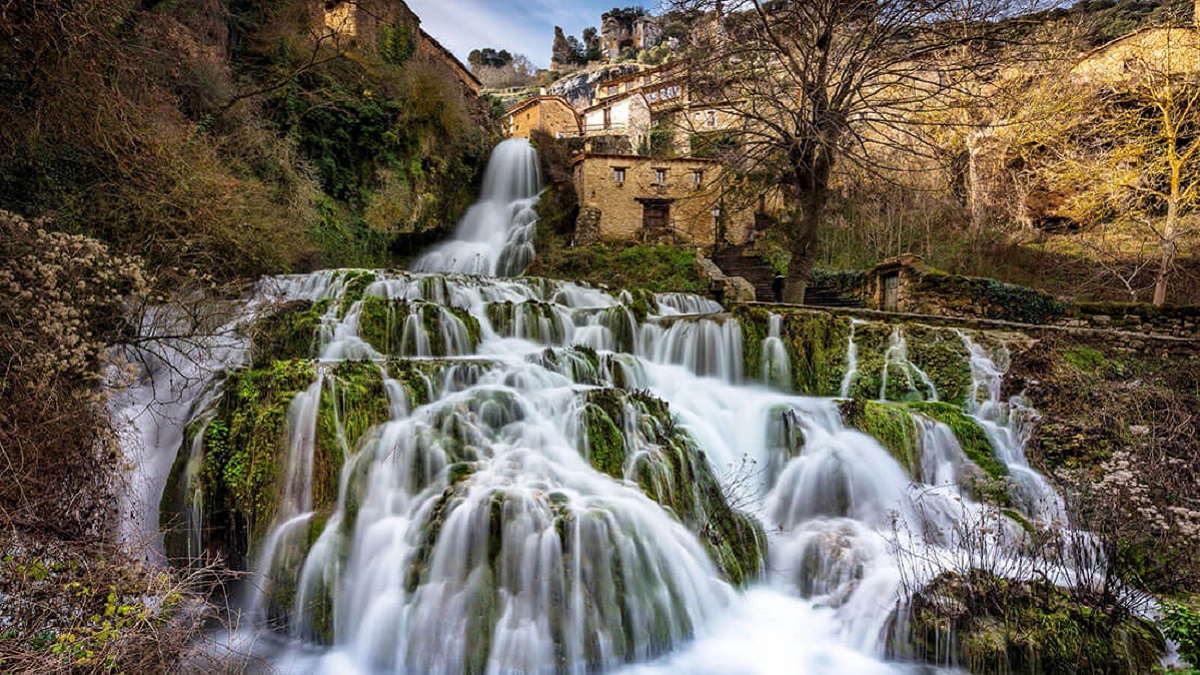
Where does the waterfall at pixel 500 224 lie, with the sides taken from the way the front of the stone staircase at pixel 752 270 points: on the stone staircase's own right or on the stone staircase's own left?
on the stone staircase's own right

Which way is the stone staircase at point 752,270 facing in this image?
toward the camera

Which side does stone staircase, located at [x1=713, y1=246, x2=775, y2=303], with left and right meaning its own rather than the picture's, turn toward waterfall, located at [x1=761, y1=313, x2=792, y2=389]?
front

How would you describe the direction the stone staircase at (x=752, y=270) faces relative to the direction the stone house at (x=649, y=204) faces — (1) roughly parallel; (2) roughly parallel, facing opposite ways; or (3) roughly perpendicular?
roughly parallel

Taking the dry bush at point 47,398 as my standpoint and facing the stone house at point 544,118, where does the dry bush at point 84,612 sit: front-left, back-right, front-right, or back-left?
back-right

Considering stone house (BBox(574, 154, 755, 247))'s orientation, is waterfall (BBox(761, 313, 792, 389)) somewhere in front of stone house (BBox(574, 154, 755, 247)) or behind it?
in front

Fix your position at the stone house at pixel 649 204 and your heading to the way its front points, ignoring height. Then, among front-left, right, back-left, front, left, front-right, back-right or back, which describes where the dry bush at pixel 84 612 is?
front

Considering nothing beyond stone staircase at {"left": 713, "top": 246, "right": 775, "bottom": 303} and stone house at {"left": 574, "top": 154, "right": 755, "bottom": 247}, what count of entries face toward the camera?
2

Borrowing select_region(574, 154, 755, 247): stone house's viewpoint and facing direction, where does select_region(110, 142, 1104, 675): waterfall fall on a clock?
The waterfall is roughly at 12 o'clock from the stone house.
